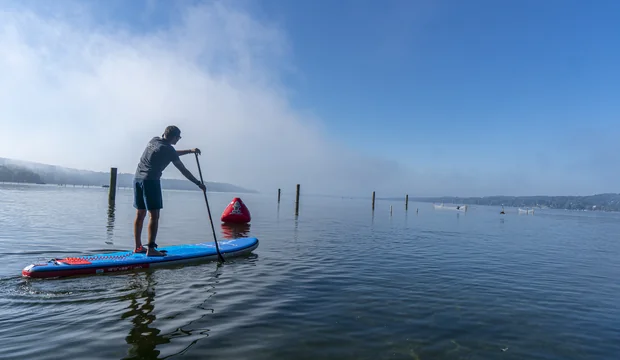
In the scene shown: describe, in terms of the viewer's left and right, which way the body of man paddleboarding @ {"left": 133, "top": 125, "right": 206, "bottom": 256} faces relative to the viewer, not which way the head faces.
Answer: facing away from the viewer and to the right of the viewer

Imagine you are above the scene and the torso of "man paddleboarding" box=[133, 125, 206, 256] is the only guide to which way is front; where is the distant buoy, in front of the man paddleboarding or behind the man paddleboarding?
in front
